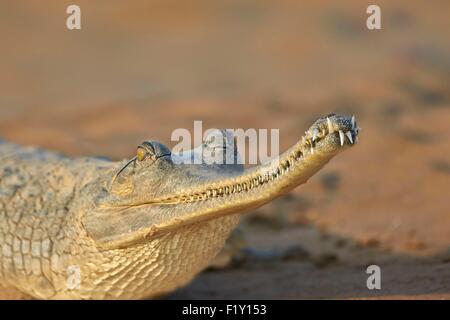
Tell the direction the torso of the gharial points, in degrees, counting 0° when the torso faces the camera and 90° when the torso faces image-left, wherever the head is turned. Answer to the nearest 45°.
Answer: approximately 270°
